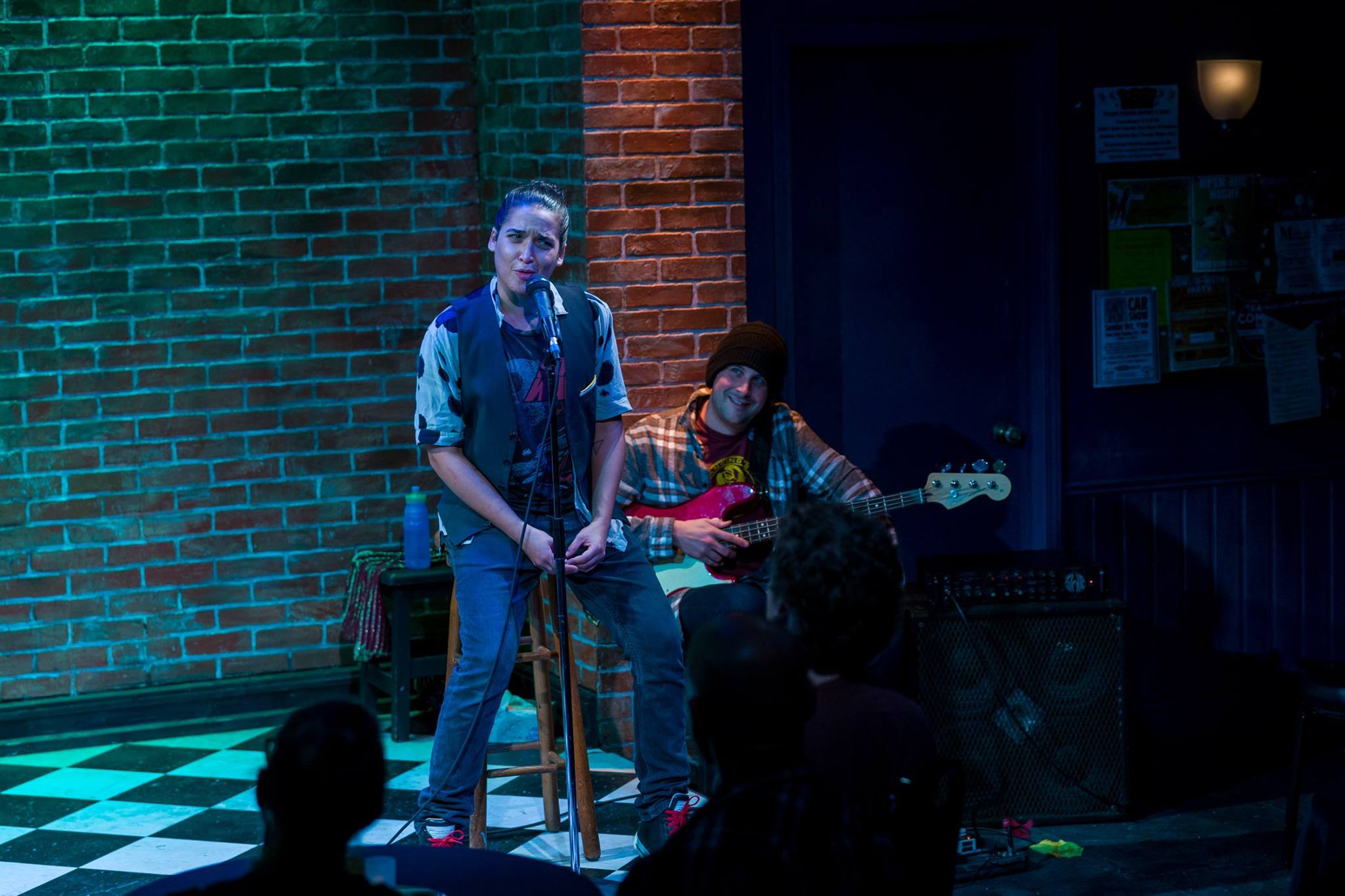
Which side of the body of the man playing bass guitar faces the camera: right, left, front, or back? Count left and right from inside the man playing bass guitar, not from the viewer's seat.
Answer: front

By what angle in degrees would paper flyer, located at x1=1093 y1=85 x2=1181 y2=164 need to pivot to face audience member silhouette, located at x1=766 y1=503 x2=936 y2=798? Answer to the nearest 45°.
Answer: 0° — it already faces them

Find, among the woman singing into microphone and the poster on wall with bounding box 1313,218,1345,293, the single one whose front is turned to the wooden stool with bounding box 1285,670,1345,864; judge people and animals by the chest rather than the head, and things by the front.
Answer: the poster on wall

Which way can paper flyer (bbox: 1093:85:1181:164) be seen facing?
toward the camera

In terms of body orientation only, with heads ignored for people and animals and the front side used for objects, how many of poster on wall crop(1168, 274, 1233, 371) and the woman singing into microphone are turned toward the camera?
2

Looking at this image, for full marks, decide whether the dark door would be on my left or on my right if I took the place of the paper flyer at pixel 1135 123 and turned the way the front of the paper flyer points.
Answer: on my right

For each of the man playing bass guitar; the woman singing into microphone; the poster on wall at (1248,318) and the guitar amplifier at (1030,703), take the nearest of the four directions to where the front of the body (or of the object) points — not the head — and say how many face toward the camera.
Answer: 4

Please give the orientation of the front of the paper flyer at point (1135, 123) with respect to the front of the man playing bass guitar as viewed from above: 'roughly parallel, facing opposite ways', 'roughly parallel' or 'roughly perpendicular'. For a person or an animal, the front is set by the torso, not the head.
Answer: roughly parallel

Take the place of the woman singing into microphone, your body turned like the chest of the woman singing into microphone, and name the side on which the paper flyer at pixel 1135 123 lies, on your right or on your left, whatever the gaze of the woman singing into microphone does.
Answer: on your left

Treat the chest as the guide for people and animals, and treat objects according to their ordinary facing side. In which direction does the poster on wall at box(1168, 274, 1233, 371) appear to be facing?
toward the camera

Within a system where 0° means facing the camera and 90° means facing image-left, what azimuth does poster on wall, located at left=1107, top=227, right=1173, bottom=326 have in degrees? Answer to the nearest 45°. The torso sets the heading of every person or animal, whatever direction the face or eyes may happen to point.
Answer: approximately 0°

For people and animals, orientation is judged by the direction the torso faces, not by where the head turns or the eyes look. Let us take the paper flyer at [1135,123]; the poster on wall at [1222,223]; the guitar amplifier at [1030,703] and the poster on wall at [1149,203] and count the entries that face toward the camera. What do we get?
4
